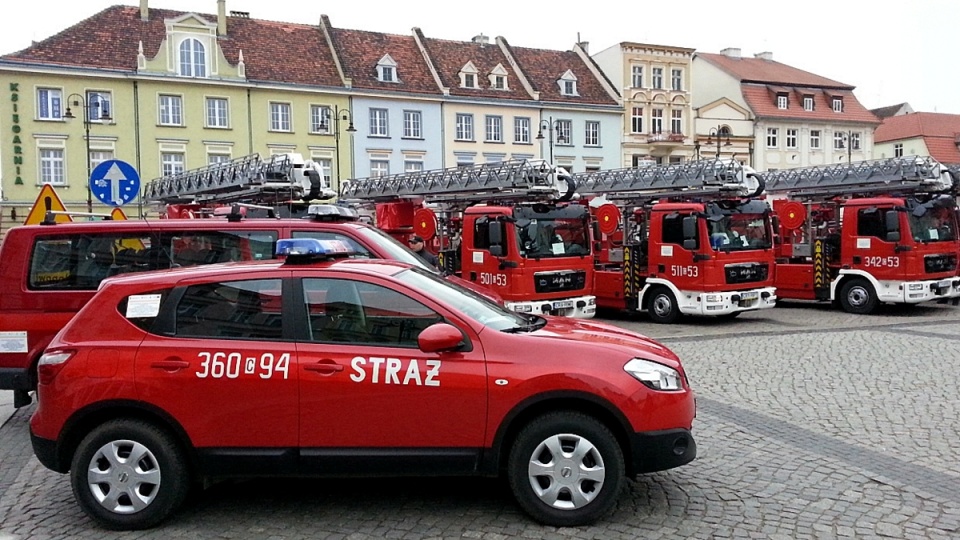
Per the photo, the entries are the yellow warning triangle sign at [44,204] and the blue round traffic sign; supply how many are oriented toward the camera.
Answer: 2

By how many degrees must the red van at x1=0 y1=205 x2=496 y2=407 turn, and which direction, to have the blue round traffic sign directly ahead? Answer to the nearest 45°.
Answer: approximately 90° to its left

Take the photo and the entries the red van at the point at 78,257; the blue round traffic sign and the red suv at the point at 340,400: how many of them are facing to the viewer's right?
2

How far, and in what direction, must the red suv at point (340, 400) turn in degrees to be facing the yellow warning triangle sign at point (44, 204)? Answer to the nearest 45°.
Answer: approximately 135° to its left

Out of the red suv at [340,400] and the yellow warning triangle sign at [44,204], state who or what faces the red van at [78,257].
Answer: the yellow warning triangle sign

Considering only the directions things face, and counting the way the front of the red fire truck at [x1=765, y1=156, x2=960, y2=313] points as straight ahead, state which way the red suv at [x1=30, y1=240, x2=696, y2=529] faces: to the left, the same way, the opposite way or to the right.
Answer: to the left

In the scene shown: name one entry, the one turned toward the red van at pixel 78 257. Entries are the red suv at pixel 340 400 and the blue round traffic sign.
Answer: the blue round traffic sign

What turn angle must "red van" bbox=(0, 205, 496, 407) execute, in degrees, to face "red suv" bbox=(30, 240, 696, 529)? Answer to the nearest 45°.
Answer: approximately 45° to its right

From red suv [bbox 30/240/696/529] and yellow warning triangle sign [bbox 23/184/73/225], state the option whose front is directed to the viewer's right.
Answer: the red suv

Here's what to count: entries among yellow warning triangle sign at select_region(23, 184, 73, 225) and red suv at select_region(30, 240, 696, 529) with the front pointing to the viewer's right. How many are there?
1

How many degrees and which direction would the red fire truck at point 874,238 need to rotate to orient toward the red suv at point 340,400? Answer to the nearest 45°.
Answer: approximately 45° to its right

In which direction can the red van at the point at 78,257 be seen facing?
to the viewer's right

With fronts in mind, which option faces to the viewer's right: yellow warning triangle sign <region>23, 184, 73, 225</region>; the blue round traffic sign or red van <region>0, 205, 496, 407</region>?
the red van

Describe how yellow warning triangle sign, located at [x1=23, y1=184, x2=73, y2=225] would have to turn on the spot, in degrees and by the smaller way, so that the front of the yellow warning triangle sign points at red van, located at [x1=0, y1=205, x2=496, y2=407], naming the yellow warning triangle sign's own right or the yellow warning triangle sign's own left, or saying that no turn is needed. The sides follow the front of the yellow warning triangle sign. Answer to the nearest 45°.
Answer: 0° — it already faces it

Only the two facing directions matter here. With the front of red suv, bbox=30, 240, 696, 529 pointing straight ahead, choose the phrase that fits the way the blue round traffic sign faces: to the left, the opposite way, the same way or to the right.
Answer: to the right

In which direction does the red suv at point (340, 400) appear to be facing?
to the viewer's right
